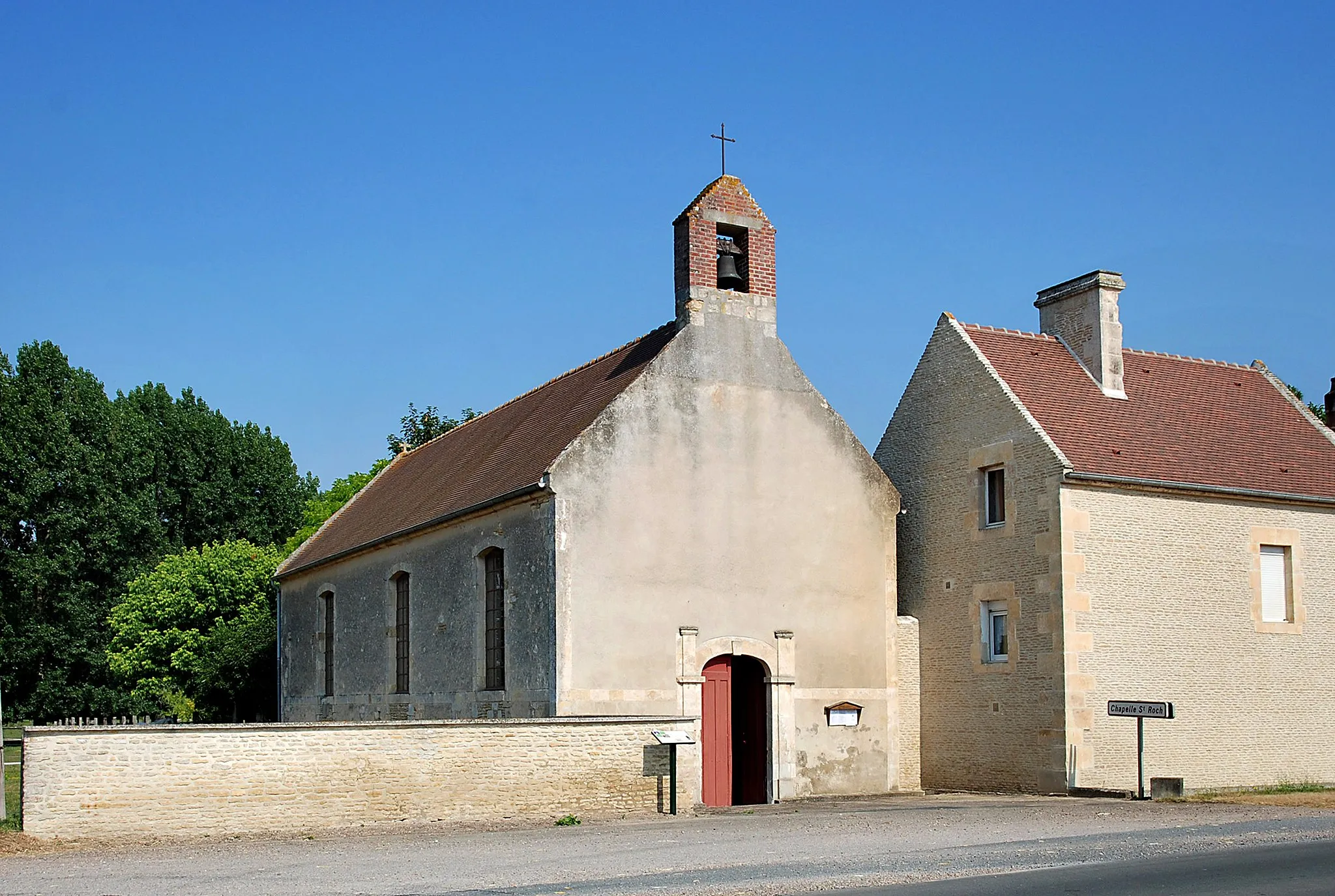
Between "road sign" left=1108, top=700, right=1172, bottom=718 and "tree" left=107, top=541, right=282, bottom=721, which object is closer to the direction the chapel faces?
the road sign

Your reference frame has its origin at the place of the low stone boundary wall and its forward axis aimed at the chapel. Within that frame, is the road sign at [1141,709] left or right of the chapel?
right

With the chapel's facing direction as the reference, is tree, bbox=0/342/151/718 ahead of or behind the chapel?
behind

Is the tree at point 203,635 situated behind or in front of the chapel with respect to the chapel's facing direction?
behind

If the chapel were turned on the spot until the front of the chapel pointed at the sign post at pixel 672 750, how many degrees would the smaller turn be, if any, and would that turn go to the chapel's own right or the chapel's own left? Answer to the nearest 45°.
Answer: approximately 45° to the chapel's own right

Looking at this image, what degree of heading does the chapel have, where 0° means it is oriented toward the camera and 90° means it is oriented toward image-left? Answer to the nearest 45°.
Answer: approximately 315°

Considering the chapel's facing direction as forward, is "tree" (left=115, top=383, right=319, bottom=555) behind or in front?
behind
